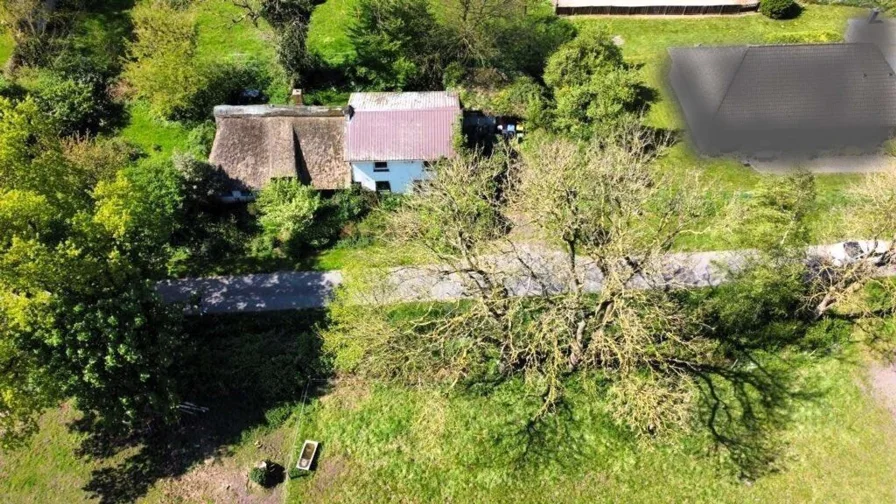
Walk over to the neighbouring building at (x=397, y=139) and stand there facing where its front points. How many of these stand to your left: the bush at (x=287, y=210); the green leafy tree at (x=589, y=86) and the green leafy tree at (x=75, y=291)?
1

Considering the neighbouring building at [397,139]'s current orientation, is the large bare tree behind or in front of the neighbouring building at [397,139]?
in front

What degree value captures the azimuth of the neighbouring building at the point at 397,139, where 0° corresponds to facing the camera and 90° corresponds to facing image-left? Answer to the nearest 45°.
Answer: approximately 0°

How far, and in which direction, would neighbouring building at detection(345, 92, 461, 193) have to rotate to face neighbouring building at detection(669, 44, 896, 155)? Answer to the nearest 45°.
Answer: approximately 90° to its left

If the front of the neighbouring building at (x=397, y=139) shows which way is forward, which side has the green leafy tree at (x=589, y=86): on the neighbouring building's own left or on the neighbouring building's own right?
on the neighbouring building's own left

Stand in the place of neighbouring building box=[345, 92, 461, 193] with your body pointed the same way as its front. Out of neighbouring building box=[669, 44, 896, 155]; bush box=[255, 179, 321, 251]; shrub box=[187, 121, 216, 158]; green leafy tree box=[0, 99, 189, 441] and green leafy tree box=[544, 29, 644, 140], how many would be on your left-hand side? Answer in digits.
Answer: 2

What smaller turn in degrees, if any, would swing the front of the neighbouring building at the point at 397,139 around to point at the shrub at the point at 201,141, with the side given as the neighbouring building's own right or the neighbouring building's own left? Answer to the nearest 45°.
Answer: approximately 135° to the neighbouring building's own right

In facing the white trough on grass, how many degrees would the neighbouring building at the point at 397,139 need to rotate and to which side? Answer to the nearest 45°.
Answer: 0° — it already faces it

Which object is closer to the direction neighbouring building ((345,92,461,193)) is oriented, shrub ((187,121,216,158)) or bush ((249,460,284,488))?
the bush

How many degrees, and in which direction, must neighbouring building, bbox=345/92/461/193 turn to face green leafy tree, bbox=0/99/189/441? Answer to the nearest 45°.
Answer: approximately 45° to its right

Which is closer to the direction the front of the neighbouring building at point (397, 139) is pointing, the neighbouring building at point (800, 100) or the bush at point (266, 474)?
the bush

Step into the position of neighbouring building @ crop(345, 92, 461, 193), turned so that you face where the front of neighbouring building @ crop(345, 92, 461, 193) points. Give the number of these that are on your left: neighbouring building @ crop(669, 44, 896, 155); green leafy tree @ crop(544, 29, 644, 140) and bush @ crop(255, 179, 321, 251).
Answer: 2

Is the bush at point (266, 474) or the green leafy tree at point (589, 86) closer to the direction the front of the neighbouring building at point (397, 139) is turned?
the bush

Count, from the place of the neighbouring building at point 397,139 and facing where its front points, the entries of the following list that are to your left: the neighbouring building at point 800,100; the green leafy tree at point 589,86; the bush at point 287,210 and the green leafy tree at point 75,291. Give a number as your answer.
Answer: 2

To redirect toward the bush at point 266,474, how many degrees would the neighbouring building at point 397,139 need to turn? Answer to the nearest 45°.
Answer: approximately 45° to its right
